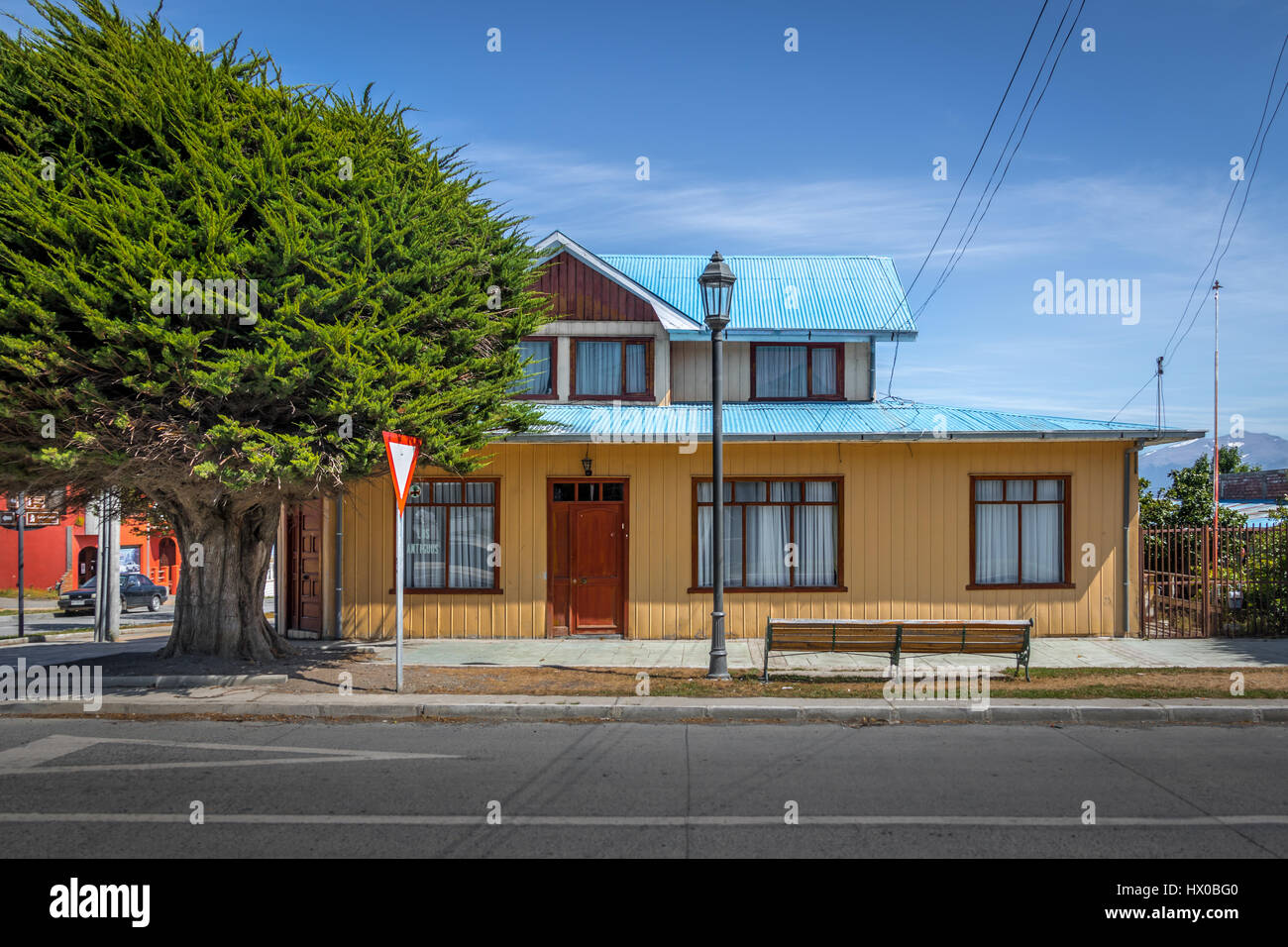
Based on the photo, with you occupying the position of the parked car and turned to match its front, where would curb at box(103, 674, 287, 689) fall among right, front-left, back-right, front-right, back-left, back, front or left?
front-left

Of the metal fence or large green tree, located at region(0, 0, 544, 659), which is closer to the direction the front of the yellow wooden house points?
the large green tree

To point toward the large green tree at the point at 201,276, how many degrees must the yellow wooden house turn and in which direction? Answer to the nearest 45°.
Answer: approximately 45° to its right

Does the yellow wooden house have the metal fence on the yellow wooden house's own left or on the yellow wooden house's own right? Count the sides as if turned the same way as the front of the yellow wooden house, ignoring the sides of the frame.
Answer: on the yellow wooden house's own left
